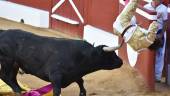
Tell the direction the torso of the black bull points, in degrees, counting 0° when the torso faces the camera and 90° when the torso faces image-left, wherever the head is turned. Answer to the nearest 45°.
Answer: approximately 270°

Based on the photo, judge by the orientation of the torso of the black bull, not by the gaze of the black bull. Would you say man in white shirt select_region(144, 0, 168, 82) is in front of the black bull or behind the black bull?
in front
